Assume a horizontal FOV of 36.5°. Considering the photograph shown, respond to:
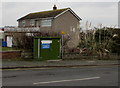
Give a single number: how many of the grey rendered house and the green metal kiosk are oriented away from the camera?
0

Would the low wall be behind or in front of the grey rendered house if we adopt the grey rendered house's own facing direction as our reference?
in front

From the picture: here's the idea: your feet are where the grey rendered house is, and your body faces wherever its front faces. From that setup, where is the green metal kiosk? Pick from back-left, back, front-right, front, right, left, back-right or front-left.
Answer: front-left

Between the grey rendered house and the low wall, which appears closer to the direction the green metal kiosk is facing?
the low wall

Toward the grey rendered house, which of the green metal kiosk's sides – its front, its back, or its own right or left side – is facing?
back

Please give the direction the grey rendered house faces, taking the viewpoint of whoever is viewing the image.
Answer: facing the viewer and to the left of the viewer

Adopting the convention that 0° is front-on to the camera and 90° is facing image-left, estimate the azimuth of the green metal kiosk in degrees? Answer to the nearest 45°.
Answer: approximately 0°

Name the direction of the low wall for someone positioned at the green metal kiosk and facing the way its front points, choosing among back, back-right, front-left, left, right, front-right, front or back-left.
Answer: right
